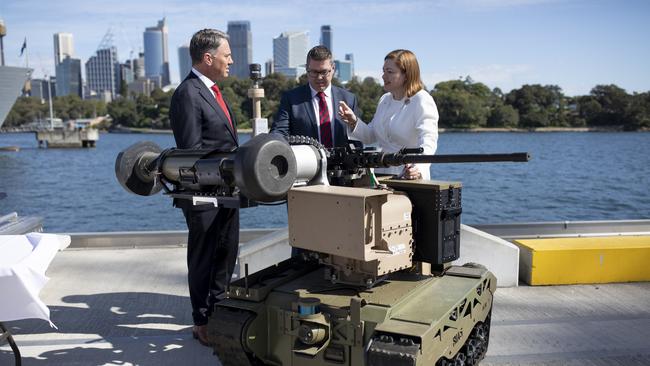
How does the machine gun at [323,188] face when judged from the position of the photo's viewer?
facing the viewer and to the right of the viewer

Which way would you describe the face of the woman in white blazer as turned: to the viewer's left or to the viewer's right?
to the viewer's left

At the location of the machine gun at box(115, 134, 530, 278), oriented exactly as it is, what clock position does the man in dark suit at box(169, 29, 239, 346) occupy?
The man in dark suit is roughly at 6 o'clock from the machine gun.

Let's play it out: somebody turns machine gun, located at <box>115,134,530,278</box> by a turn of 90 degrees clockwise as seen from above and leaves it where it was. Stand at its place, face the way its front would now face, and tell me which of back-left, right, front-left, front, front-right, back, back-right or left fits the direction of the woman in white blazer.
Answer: back

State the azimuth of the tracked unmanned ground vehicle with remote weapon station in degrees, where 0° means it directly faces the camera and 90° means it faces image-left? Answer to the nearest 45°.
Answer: approximately 315°

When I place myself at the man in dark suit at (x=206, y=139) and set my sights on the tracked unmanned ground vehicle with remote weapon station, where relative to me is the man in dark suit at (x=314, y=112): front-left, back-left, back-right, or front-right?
front-left

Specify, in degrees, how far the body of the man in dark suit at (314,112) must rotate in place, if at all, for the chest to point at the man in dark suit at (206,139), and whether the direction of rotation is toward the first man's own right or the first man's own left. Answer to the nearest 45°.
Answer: approximately 45° to the first man's own right

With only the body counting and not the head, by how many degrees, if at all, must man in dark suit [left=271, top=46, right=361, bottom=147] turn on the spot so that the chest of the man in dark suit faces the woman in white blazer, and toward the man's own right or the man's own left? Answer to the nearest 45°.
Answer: approximately 45° to the man's own left

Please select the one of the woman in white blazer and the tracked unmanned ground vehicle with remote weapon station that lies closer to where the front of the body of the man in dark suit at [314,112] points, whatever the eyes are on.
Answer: the tracked unmanned ground vehicle with remote weapon station

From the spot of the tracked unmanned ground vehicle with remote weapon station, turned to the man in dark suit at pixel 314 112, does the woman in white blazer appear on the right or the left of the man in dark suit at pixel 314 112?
right

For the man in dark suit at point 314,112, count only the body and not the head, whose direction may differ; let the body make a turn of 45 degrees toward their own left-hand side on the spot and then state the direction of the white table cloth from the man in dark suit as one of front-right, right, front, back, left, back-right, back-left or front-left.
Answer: right

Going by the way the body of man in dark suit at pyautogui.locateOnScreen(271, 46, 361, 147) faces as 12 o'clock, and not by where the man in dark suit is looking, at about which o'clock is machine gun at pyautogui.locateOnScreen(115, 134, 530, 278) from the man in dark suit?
The machine gun is roughly at 12 o'clock from the man in dark suit.

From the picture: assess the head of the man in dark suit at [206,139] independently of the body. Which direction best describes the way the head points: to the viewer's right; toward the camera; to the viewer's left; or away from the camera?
to the viewer's right

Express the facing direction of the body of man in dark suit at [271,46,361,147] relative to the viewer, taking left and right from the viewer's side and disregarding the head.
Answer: facing the viewer
